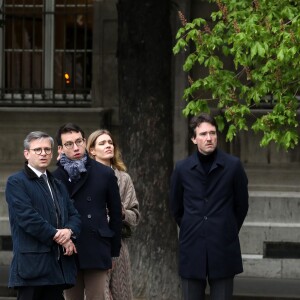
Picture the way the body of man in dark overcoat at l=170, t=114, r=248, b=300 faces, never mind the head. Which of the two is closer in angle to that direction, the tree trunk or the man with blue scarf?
the man with blue scarf

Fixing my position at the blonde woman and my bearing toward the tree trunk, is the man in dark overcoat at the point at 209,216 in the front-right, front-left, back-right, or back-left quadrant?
back-right

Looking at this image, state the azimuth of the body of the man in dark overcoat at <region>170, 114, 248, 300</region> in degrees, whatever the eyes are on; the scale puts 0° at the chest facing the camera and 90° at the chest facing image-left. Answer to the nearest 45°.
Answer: approximately 0°

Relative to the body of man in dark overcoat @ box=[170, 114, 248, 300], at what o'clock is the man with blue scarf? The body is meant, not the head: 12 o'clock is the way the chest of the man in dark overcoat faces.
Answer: The man with blue scarf is roughly at 3 o'clock from the man in dark overcoat.

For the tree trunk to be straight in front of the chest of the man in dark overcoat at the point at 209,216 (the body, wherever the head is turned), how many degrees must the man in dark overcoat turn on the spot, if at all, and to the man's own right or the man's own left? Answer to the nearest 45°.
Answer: approximately 180°

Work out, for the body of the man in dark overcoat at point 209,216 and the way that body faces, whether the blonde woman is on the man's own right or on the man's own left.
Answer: on the man's own right

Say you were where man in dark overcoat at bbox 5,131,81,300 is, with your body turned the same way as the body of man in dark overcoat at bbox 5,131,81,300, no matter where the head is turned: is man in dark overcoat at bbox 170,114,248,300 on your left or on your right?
on your left

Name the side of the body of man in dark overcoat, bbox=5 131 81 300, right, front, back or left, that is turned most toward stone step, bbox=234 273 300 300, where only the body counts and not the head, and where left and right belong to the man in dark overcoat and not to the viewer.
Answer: left
